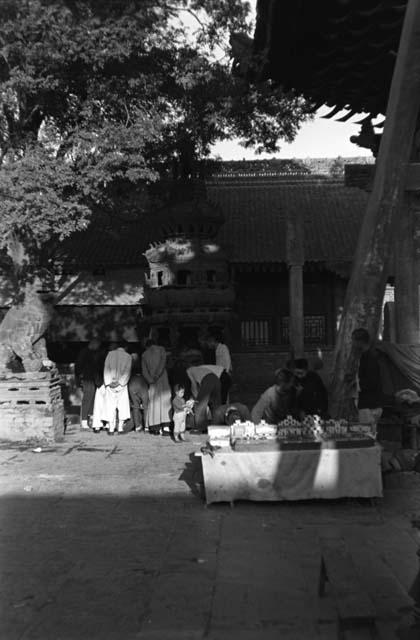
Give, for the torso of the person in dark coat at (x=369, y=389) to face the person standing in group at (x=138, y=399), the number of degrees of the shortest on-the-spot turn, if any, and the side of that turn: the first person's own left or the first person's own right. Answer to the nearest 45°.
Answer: approximately 45° to the first person's own right

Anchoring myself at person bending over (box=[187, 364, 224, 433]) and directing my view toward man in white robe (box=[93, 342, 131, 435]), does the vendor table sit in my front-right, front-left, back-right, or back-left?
back-left

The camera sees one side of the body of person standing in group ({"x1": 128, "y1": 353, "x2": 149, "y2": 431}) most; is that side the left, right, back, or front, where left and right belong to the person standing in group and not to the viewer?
back

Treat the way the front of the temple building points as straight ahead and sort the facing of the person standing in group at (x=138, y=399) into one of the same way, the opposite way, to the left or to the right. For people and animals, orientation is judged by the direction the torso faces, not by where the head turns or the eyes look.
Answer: the opposite way

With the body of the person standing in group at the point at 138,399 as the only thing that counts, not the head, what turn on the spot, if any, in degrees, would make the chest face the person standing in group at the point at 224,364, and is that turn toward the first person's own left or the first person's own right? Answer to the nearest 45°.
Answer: approximately 90° to the first person's own right

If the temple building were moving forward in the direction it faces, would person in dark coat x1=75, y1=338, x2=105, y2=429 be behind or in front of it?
in front

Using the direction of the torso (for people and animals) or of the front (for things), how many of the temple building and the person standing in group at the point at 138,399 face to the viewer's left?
0

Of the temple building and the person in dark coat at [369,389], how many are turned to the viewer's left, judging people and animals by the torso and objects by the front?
1

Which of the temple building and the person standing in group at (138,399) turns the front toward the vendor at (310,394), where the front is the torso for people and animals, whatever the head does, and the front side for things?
the temple building

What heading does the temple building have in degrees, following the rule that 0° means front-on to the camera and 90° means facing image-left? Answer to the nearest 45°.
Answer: approximately 0°

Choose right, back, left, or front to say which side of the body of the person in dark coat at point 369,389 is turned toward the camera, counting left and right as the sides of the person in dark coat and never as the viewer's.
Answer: left

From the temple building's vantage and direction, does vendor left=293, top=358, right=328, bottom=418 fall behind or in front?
in front
